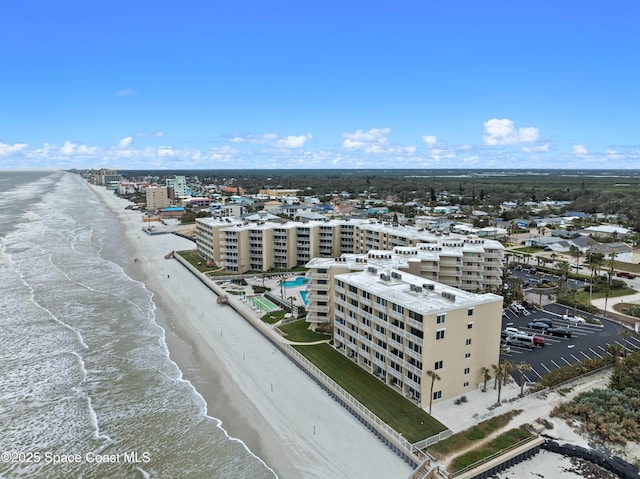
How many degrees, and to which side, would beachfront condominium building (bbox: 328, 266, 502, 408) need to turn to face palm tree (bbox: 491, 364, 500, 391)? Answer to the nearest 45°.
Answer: approximately 135° to its left

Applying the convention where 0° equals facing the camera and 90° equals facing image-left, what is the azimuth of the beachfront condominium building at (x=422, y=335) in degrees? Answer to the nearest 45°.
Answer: approximately 45°

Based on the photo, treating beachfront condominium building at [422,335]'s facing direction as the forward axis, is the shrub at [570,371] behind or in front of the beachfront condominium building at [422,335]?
behind

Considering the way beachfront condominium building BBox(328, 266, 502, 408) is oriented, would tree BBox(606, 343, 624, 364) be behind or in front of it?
behind
